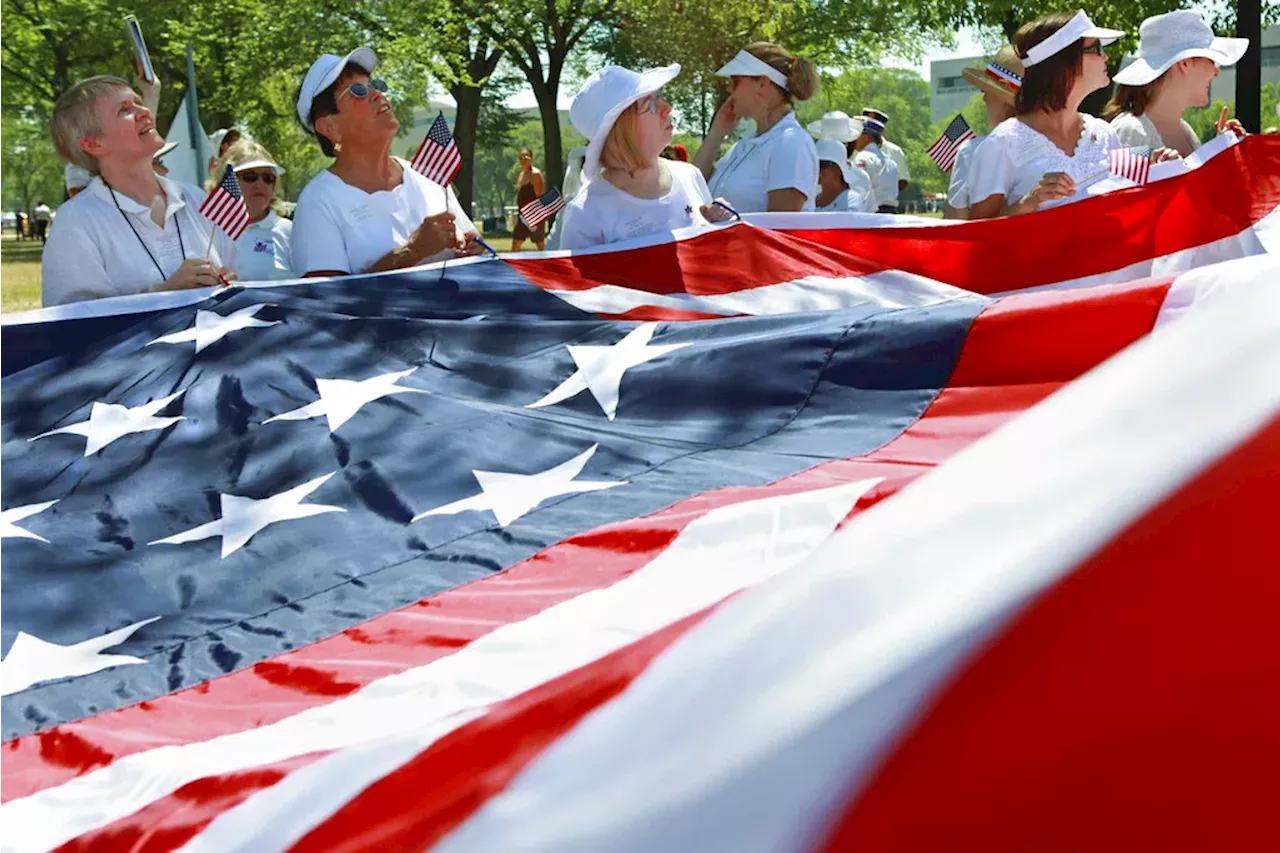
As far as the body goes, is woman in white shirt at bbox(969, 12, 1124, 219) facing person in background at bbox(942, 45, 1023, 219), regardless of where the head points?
no

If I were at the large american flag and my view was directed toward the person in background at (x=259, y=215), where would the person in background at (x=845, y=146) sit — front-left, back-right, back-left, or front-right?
front-right

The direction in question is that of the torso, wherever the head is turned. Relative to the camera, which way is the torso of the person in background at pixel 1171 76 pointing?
to the viewer's right

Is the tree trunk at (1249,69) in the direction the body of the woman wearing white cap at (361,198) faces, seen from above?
no

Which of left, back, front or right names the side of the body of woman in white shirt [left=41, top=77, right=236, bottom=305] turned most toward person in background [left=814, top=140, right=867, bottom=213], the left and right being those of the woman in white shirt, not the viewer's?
left

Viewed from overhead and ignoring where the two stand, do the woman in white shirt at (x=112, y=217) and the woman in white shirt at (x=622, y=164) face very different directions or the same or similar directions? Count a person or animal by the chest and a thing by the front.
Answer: same or similar directions

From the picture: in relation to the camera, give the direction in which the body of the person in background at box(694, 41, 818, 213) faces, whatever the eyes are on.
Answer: to the viewer's left

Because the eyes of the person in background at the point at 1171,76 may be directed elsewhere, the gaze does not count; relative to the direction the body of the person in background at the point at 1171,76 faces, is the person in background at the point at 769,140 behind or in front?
behind

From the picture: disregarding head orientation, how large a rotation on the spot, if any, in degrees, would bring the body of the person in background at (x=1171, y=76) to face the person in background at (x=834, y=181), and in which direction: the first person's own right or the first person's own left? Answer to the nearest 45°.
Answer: approximately 135° to the first person's own left

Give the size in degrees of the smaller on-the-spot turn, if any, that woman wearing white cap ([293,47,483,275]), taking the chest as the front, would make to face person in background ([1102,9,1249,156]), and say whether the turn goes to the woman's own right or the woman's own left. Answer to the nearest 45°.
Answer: approximately 45° to the woman's own left

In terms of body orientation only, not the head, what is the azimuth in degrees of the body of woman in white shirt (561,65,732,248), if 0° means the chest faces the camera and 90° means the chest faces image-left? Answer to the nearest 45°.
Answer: approximately 315°

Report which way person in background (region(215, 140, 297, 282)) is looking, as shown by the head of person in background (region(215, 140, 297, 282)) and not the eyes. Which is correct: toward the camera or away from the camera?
toward the camera

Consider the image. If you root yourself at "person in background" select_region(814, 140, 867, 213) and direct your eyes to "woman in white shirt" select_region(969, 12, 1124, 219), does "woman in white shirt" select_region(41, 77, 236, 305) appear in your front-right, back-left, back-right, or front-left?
front-right

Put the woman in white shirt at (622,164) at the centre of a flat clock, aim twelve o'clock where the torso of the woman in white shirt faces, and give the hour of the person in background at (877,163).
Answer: The person in background is roughly at 8 o'clock from the woman in white shirt.

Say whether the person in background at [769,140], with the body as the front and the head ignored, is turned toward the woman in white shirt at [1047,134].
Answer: no
